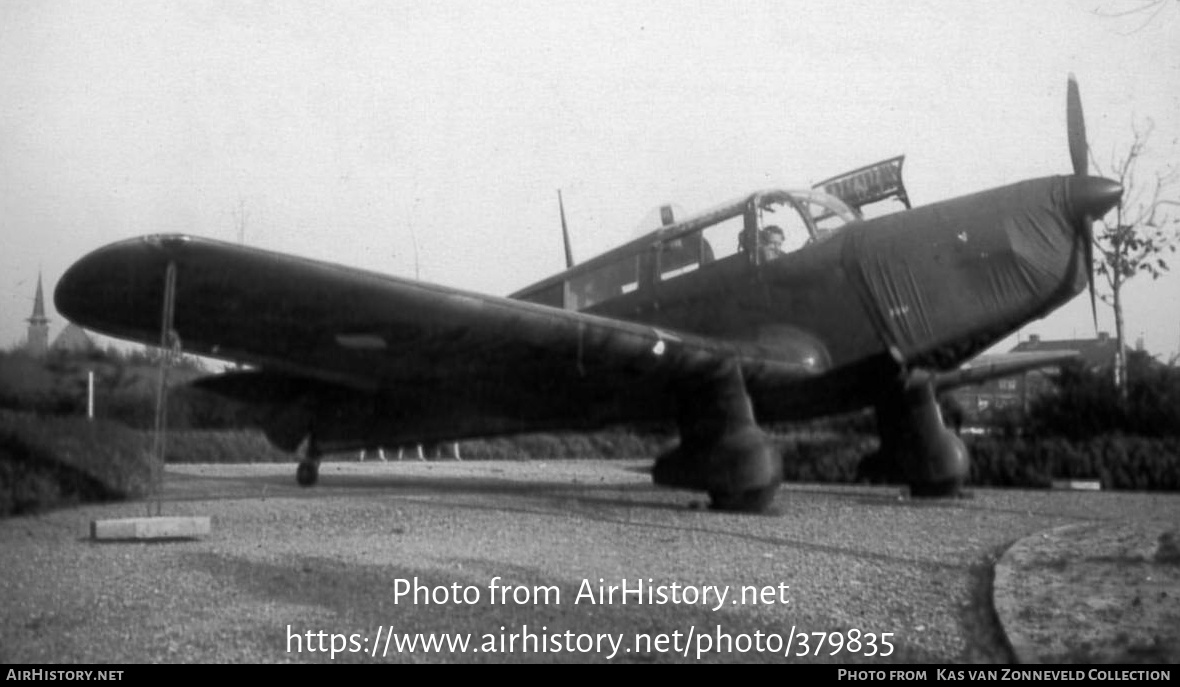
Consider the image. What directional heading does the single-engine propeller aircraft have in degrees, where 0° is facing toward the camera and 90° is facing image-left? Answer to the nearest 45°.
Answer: approximately 315°
